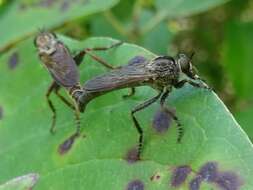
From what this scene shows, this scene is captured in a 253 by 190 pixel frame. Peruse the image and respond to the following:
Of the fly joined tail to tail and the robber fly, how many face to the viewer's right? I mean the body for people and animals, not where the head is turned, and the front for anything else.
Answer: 1

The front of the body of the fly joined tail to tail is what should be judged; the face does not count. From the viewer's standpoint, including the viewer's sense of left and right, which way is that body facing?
facing away from the viewer and to the left of the viewer

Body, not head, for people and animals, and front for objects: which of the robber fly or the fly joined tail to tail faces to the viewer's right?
the robber fly

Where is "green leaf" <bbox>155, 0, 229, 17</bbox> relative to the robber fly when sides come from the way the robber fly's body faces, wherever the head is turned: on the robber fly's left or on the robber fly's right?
on the robber fly's left

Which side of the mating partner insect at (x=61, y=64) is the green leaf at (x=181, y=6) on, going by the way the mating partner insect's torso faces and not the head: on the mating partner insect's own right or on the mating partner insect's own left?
on the mating partner insect's own right

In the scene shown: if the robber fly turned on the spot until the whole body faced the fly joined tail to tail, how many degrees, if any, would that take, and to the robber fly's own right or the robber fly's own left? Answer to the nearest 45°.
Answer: approximately 135° to the robber fly's own left

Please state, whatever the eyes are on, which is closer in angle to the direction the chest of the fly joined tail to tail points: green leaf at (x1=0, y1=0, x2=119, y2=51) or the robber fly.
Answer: the green leaf

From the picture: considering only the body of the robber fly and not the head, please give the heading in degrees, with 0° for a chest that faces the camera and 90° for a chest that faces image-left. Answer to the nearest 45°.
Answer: approximately 270°
